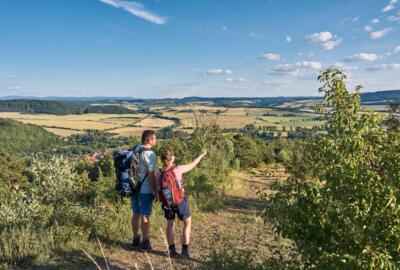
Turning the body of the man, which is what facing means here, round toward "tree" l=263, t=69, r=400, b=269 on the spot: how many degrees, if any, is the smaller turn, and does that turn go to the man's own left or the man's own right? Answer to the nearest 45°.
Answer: approximately 45° to the man's own right

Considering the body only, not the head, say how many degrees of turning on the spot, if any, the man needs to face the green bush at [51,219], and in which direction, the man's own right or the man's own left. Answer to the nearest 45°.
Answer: approximately 135° to the man's own left
